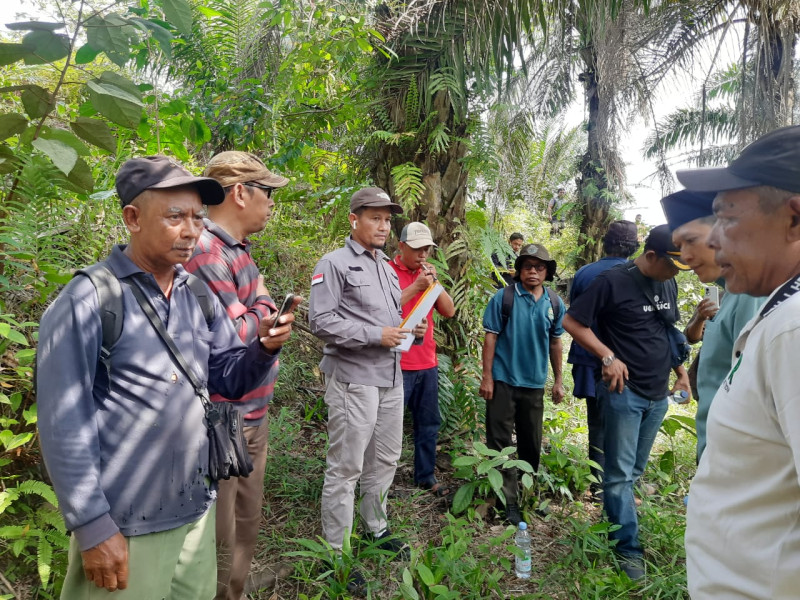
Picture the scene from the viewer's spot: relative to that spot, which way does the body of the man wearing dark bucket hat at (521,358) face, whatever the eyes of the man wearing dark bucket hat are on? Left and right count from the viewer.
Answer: facing the viewer

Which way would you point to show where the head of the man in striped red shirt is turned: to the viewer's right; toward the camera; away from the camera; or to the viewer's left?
to the viewer's right

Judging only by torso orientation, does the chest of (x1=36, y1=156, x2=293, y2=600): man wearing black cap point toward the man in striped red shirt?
no

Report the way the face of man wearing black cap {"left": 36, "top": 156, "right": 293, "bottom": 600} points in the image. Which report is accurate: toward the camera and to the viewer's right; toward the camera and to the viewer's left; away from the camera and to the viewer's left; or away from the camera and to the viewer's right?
toward the camera and to the viewer's right

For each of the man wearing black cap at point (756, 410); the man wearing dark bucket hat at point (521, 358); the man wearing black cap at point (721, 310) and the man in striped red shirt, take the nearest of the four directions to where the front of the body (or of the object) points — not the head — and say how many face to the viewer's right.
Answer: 1

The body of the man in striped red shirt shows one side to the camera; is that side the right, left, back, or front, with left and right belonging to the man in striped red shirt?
right

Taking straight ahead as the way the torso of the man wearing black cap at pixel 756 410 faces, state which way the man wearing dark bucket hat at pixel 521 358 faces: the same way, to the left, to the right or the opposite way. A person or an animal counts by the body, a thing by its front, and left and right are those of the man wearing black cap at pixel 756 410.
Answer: to the left

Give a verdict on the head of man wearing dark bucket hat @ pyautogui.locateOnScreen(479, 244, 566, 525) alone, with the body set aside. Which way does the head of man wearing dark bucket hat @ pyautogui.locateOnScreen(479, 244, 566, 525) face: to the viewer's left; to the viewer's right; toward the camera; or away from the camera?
toward the camera

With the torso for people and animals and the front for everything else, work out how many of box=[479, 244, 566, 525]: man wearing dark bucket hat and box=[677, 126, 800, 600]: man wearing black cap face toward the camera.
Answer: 1
